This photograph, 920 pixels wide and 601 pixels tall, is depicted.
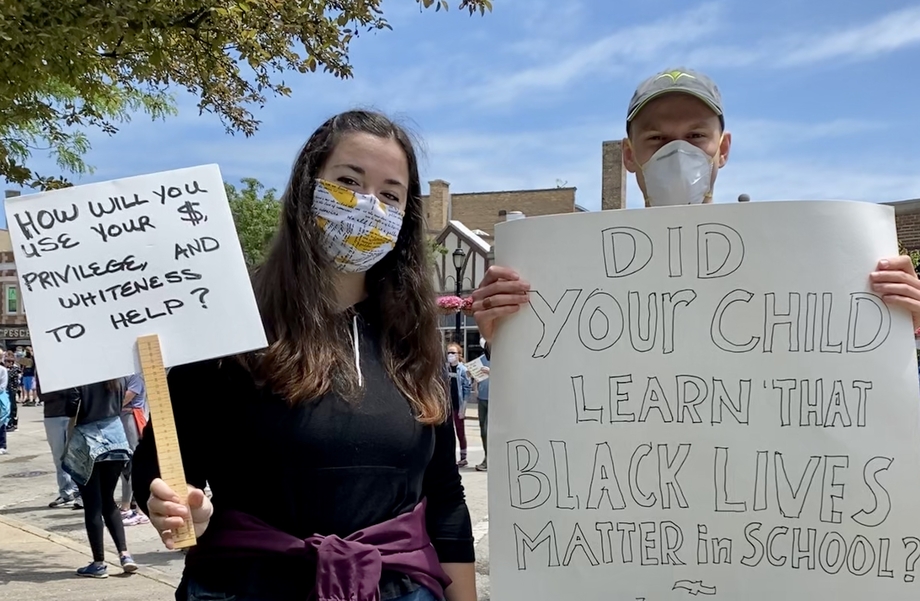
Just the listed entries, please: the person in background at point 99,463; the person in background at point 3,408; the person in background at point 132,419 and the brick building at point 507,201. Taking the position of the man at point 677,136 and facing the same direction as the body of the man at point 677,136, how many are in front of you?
0

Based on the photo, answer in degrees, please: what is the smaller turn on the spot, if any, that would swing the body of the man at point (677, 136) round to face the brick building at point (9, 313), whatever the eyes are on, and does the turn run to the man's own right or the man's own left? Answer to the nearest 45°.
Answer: approximately 135° to the man's own right

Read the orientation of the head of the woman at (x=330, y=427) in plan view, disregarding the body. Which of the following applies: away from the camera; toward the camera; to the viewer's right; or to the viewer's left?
toward the camera

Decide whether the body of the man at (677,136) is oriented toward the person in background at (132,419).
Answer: no

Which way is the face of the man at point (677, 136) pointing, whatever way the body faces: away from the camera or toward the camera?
toward the camera

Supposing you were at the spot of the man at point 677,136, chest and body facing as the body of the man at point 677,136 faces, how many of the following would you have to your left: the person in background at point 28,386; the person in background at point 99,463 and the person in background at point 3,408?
0

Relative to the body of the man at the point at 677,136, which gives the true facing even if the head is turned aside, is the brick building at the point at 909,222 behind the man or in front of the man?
behind

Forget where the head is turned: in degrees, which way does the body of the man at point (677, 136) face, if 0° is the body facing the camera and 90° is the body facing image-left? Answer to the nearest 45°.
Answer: approximately 0°

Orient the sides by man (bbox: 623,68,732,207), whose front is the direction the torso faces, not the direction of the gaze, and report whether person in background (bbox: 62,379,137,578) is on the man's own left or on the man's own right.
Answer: on the man's own right
